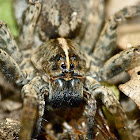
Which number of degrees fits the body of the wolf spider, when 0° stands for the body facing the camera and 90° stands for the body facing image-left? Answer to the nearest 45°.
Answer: approximately 0°

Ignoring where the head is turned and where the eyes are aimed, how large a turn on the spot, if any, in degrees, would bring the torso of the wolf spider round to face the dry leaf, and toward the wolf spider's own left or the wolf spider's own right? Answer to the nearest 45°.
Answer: approximately 90° to the wolf spider's own left
